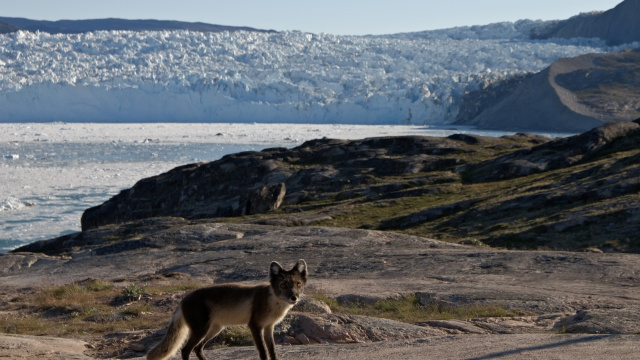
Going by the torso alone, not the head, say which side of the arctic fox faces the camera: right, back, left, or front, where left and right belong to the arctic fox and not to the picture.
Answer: right
